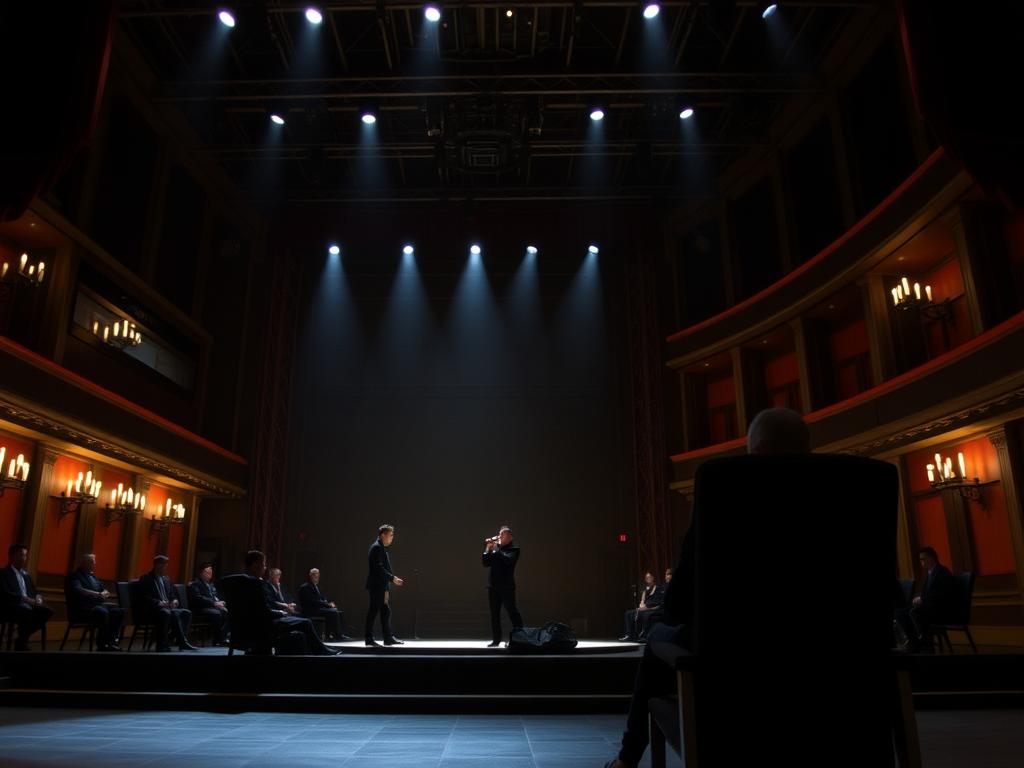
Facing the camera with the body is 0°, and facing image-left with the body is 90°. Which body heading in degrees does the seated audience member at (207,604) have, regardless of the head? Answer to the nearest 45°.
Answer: approximately 315°

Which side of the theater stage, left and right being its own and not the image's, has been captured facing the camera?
front

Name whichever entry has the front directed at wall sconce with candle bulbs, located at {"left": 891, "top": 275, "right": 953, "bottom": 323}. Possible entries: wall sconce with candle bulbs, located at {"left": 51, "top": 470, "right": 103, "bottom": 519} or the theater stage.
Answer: wall sconce with candle bulbs, located at {"left": 51, "top": 470, "right": 103, "bottom": 519}

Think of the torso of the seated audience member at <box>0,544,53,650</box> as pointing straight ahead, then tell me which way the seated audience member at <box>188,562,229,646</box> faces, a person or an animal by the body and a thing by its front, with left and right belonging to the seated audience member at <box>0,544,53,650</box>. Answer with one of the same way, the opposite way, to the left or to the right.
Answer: the same way

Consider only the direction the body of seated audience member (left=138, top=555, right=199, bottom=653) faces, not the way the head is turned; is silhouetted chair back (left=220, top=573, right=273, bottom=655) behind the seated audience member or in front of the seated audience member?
in front

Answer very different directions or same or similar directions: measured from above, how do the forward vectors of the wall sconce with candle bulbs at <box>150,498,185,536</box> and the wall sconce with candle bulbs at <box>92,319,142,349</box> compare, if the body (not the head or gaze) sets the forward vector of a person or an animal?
same or similar directions

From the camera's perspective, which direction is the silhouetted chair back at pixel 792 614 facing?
away from the camera

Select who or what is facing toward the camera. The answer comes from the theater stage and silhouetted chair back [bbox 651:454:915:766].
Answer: the theater stage

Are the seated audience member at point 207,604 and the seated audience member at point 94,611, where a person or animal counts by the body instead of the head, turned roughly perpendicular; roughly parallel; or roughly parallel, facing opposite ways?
roughly parallel

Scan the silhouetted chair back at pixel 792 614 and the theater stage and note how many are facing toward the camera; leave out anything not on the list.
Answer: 1

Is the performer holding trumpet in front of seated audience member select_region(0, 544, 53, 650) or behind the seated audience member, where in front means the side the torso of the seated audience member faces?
in front

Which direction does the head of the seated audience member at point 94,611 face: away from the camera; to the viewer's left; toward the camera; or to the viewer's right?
to the viewer's right

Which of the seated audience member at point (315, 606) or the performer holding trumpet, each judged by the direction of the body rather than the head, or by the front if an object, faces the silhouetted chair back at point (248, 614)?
the performer holding trumpet

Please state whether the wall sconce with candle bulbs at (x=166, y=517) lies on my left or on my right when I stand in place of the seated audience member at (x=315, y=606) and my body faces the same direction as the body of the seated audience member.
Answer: on my right

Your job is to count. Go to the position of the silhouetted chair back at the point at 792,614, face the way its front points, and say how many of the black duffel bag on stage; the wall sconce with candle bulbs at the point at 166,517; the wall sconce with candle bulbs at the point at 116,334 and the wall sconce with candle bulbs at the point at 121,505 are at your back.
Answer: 0

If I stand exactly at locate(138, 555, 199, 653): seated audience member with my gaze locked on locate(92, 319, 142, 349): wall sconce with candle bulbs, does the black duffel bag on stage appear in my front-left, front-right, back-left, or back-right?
back-right
